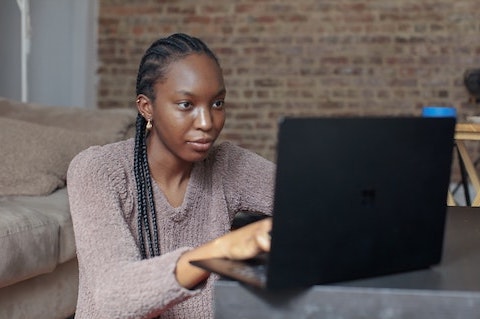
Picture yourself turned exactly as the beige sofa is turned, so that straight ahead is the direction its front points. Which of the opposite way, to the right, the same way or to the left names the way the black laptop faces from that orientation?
the opposite way

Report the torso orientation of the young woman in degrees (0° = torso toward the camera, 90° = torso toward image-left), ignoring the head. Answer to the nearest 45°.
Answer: approximately 315°

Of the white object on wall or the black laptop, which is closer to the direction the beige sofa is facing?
the black laptop

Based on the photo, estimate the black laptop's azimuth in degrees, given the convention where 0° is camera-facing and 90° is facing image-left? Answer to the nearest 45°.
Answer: approximately 135°

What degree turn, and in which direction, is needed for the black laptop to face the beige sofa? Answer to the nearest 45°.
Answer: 0° — it already faces it

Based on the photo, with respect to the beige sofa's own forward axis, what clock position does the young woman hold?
The young woman is roughly at 1 o'clock from the beige sofa.

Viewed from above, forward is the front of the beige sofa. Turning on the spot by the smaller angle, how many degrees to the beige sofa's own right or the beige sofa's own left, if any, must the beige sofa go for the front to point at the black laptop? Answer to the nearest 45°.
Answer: approximately 45° to the beige sofa's own right

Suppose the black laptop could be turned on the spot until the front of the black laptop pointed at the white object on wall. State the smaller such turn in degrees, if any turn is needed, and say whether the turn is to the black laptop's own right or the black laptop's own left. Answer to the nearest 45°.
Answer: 0° — it already faces it

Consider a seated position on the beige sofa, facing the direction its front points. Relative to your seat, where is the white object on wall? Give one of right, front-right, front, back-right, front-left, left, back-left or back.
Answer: back-left

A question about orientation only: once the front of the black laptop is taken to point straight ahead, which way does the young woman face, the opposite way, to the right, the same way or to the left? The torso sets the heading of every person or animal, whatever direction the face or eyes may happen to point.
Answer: the opposite way

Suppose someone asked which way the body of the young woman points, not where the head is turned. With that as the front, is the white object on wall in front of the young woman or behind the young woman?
behind
